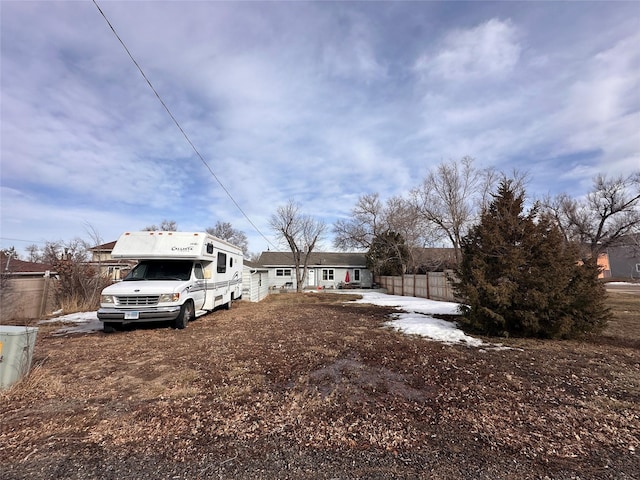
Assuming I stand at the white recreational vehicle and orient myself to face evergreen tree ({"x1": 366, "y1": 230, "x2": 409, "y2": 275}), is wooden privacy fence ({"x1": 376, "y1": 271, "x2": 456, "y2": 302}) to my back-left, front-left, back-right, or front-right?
front-right

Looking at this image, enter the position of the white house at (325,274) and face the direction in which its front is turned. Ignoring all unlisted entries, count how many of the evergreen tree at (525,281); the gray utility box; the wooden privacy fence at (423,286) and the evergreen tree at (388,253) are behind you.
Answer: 0

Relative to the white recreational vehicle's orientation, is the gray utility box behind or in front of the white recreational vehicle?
in front

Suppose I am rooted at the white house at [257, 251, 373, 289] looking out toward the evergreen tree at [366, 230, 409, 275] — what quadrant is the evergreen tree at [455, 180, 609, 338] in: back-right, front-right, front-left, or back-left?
front-right

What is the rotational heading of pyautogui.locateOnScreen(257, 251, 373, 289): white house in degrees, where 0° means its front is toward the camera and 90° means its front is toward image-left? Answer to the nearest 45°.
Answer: approximately 0°

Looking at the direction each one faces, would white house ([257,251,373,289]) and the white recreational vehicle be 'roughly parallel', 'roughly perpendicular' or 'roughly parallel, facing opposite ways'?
roughly parallel

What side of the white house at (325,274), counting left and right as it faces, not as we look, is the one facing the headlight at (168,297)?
front

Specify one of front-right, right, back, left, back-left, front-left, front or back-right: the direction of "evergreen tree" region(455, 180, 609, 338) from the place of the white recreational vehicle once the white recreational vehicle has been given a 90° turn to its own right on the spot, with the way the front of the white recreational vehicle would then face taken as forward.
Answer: back

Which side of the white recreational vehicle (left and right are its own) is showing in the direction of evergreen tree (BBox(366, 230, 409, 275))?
back

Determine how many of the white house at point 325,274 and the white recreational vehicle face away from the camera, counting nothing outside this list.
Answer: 0

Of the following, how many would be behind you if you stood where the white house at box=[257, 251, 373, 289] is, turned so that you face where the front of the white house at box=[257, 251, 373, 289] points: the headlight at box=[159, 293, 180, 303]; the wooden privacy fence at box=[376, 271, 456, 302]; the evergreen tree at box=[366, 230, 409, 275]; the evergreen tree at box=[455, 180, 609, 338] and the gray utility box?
0

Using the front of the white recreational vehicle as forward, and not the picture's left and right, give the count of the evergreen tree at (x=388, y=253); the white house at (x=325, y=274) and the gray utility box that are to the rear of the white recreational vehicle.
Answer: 2

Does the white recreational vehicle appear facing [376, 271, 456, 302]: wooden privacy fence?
no

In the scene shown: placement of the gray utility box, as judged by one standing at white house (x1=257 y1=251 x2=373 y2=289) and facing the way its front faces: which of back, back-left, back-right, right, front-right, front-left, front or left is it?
front

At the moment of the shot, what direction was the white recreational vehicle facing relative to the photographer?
facing the viewer and to the left of the viewer

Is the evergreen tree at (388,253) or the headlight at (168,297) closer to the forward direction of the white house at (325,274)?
the headlight

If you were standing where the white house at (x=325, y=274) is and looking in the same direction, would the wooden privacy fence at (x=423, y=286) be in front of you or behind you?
in front

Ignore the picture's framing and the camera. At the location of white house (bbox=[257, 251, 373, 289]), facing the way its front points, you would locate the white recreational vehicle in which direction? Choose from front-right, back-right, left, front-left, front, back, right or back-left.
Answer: front

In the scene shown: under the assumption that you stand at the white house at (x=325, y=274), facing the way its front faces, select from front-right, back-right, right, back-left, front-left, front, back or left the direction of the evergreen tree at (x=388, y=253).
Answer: front-left
